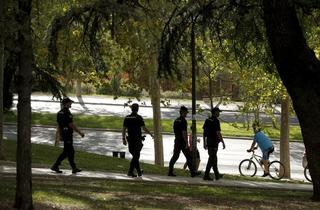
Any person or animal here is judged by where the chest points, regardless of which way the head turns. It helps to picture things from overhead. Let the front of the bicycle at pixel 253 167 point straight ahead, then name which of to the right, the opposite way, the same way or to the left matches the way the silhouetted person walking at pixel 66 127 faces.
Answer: the opposite way

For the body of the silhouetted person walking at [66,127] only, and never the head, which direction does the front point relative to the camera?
to the viewer's right

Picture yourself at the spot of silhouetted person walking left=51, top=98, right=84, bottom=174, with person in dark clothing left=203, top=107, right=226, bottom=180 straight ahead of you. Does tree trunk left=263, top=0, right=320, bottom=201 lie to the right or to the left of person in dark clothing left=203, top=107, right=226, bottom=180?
right

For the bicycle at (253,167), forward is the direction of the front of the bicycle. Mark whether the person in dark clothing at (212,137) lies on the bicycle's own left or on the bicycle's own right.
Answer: on the bicycle's own left

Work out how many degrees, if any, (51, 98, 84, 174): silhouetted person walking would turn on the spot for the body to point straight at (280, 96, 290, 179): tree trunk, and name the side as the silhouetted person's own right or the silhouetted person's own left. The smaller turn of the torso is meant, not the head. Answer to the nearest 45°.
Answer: approximately 45° to the silhouetted person's own left
